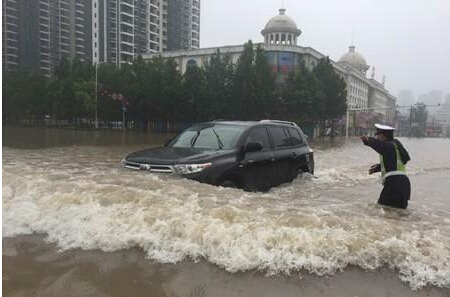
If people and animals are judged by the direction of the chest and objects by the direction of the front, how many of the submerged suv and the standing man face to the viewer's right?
0

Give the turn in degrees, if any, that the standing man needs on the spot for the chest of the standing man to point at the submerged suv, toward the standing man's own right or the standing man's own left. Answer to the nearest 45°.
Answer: approximately 45° to the standing man's own left

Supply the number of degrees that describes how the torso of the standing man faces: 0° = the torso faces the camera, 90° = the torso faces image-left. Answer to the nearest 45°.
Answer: approximately 135°

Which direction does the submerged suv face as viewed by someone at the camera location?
facing the viewer and to the left of the viewer

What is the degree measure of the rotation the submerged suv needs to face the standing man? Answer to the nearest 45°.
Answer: approximately 90° to its left
